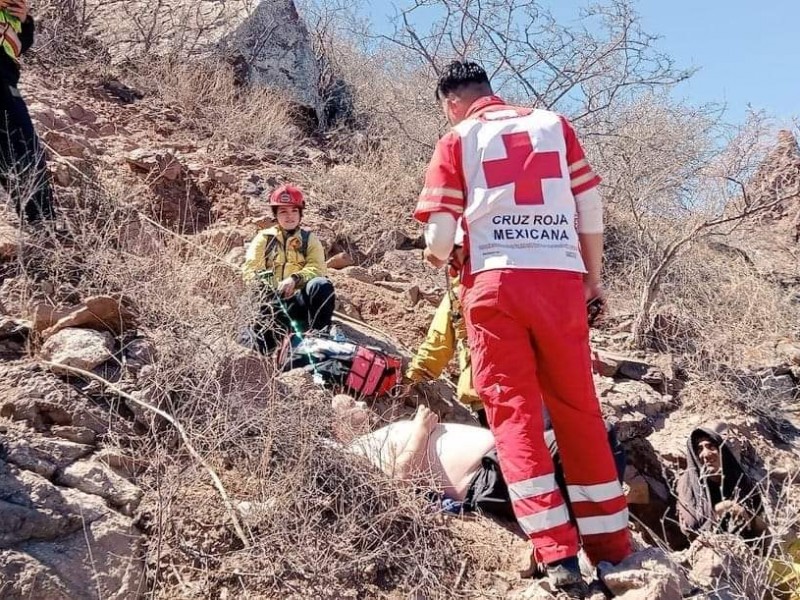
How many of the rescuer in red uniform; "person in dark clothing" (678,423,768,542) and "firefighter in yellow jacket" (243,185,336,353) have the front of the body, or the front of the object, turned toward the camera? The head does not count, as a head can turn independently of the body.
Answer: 2

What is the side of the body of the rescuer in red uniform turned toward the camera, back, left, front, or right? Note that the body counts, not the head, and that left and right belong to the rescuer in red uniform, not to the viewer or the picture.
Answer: back

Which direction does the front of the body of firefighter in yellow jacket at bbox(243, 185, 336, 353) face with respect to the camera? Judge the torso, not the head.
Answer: toward the camera

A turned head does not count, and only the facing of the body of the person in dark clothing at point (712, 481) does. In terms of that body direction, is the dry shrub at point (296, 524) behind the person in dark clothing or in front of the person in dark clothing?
in front

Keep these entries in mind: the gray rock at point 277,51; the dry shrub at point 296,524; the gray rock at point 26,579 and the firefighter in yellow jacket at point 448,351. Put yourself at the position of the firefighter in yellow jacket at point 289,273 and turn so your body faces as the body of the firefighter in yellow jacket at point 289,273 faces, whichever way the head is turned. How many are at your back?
1

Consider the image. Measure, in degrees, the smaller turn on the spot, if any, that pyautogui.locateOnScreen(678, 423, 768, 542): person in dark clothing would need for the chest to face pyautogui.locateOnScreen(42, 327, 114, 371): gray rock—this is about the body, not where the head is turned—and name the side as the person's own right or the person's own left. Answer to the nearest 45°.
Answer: approximately 45° to the person's own right

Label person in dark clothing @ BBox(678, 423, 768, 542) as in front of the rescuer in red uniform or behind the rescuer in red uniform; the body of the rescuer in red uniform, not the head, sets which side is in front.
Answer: in front

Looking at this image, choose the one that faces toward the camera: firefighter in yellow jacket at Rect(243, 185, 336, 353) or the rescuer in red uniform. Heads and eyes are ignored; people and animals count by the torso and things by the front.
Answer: the firefighter in yellow jacket

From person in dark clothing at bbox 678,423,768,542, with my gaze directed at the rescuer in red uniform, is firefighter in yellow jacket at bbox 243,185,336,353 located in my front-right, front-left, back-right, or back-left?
front-right

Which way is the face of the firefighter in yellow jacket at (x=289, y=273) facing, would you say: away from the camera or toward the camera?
toward the camera

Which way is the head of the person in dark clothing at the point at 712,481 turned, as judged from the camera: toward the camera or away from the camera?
toward the camera

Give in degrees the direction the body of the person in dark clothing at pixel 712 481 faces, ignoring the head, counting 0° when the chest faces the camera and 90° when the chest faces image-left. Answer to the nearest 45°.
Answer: approximately 0°

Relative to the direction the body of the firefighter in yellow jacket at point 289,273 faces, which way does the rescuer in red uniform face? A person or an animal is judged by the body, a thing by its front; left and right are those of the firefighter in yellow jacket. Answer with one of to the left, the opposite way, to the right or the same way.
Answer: the opposite way

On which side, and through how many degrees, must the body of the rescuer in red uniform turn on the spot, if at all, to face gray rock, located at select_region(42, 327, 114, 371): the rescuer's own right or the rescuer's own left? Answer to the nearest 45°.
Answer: approximately 90° to the rescuer's own left

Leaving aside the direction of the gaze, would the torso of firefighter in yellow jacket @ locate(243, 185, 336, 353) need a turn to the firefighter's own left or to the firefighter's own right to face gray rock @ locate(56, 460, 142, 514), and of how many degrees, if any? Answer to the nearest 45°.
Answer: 0° — they already face it
